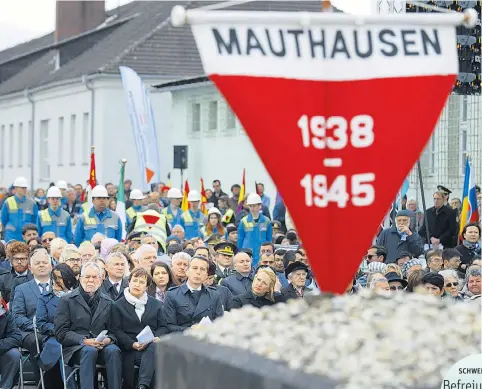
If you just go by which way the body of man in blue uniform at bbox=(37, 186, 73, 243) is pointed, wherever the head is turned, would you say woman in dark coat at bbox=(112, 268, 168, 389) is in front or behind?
in front

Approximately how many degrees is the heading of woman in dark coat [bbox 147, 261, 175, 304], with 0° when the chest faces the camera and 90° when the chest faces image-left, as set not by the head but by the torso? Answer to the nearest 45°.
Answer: approximately 0°

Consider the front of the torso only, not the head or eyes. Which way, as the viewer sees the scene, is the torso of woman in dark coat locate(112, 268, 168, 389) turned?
toward the camera

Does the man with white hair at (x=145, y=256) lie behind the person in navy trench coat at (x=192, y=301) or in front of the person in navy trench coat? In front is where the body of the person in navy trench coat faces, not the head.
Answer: behind

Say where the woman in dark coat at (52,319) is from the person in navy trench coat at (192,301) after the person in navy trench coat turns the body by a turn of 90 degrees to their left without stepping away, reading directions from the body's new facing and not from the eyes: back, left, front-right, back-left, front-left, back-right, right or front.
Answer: back

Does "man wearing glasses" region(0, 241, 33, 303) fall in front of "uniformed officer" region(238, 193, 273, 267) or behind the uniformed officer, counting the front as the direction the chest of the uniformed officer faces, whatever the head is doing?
in front

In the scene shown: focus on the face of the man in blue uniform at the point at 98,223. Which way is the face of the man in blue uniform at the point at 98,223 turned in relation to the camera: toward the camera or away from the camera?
toward the camera

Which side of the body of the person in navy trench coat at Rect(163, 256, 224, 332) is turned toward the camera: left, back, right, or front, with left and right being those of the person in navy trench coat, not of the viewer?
front

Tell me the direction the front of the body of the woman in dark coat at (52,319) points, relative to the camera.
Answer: toward the camera

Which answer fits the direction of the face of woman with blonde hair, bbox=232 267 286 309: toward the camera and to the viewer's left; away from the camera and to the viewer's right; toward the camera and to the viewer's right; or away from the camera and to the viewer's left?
toward the camera and to the viewer's left

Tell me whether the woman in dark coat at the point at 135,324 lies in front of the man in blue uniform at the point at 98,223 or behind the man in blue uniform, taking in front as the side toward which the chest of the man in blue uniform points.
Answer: in front

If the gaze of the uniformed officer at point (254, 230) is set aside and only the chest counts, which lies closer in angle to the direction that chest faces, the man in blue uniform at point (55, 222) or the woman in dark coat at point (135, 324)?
the woman in dark coat

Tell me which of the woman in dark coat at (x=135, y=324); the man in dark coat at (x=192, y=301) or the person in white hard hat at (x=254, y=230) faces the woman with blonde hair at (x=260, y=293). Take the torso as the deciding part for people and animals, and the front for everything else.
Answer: the person in white hard hat
